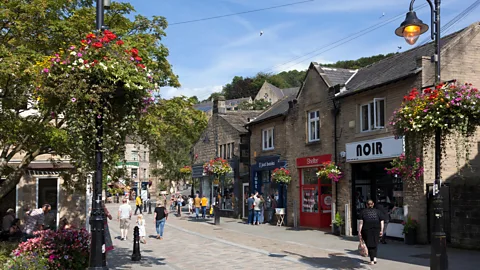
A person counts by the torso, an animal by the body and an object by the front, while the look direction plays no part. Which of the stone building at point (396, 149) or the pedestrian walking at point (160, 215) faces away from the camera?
the pedestrian walking

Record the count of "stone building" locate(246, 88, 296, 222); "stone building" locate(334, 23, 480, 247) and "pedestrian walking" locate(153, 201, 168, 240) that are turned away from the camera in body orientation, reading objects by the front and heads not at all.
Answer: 1

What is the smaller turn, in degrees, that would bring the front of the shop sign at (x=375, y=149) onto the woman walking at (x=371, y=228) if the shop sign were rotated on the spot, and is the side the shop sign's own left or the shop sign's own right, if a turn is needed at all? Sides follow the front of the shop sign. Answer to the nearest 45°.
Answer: approximately 45° to the shop sign's own left

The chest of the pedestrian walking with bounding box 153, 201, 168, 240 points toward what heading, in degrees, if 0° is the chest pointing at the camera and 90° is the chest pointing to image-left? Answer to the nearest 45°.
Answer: approximately 180°

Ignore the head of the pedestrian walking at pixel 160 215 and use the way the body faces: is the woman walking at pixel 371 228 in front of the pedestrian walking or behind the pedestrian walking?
behind

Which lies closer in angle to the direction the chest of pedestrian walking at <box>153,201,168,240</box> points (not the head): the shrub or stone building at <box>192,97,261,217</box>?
the stone building

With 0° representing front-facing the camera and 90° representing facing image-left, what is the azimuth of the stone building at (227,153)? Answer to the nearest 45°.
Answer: approximately 45°

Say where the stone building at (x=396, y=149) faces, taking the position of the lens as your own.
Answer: facing the viewer and to the left of the viewer
